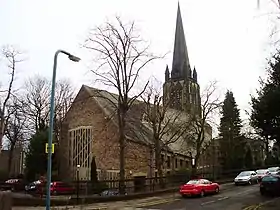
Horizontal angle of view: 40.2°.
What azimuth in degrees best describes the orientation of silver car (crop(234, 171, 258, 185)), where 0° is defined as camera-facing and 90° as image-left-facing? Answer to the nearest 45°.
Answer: approximately 45°

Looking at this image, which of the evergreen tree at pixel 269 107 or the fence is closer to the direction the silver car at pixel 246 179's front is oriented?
the fence

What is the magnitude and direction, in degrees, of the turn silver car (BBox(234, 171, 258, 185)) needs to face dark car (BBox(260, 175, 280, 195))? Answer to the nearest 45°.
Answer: approximately 45° to its left
